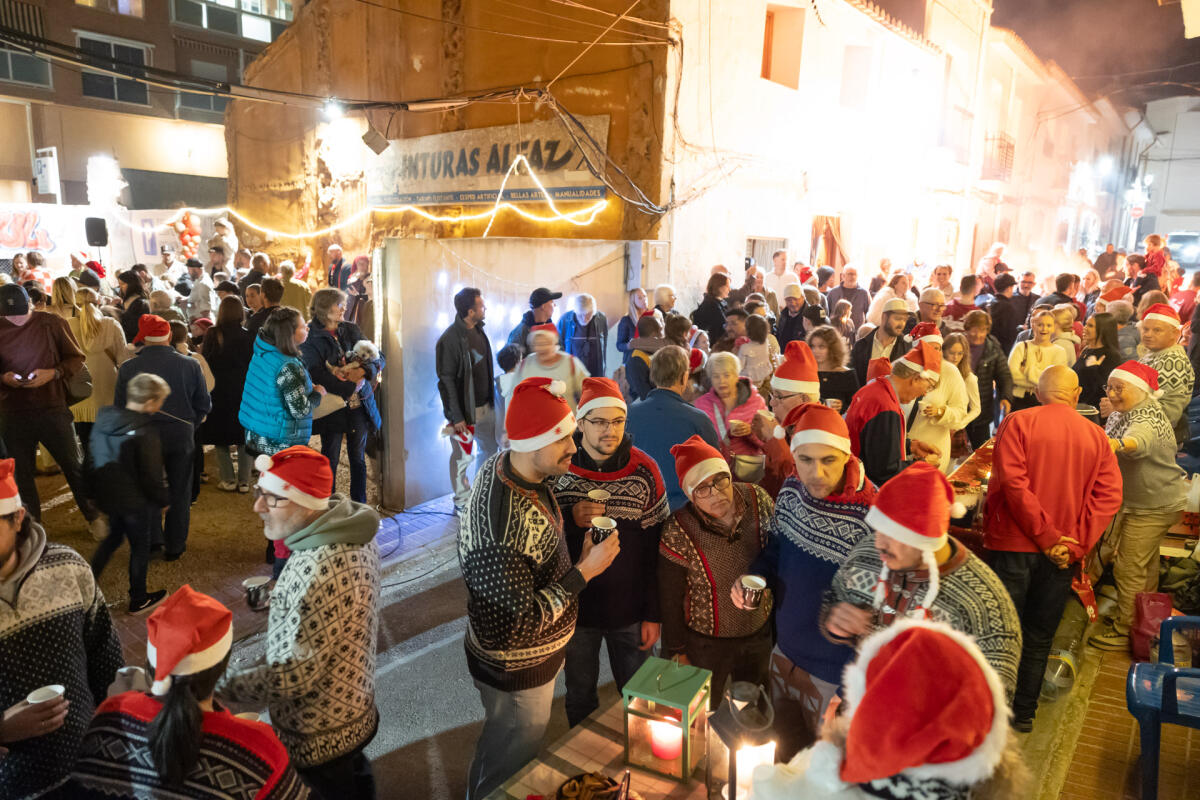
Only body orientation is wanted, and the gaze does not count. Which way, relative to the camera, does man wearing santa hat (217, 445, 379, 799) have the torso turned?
to the viewer's left

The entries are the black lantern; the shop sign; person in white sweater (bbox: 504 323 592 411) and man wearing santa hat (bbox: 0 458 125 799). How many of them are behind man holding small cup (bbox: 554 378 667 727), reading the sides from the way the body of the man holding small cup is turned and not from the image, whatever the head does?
2

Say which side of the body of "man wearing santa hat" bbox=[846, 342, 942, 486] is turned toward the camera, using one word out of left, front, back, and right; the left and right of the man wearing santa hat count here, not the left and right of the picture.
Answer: right

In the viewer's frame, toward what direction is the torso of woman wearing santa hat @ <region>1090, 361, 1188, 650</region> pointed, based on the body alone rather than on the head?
to the viewer's left

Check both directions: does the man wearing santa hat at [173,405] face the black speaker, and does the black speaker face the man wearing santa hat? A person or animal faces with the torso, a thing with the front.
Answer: yes

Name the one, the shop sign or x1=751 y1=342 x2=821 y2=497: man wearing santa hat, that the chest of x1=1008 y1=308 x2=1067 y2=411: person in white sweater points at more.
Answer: the man wearing santa hat

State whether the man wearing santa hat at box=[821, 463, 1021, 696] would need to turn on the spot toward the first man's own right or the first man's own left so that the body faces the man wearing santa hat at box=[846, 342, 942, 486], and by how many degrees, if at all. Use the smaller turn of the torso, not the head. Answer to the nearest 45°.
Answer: approximately 135° to the first man's own right
